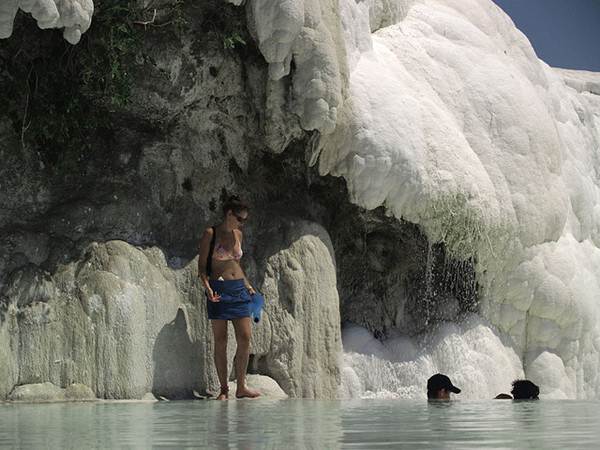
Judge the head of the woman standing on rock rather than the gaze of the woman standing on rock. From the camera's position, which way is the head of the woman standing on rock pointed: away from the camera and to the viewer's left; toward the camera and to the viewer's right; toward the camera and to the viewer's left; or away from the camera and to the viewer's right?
toward the camera and to the viewer's right
